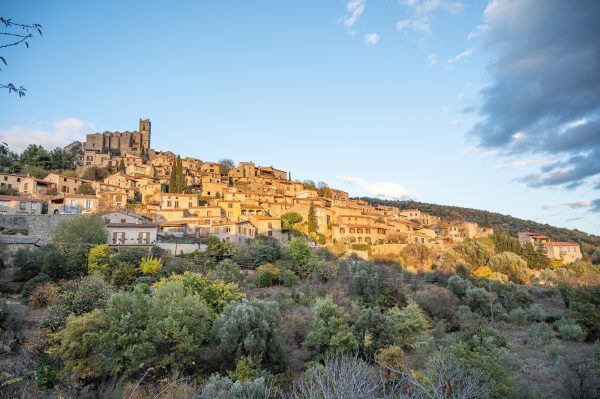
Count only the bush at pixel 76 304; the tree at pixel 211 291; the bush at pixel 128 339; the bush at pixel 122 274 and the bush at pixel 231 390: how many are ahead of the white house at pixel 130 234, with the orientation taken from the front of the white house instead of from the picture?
5

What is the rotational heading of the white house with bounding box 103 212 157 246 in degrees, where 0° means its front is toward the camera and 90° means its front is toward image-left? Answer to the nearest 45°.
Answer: approximately 0°

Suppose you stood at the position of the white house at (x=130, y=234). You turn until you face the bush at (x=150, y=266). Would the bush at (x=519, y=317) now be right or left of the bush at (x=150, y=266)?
left

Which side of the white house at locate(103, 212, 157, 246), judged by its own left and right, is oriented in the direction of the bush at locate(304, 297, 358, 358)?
front

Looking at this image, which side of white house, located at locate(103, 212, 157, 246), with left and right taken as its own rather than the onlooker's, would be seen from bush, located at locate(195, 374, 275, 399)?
front

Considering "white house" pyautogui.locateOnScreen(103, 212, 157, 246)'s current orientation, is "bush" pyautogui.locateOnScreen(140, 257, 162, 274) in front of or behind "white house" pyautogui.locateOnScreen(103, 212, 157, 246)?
in front

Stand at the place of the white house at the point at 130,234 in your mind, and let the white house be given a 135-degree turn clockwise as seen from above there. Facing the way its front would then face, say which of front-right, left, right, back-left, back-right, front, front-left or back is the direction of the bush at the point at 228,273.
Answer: back

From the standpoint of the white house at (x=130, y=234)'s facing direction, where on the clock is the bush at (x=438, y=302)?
The bush is roughly at 10 o'clock from the white house.

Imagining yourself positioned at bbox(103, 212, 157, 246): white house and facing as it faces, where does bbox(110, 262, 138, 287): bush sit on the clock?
The bush is roughly at 12 o'clock from the white house.

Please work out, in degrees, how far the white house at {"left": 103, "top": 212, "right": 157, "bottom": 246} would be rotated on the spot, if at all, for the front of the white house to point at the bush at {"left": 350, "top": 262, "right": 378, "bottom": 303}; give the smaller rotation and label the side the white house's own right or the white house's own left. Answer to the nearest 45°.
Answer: approximately 45° to the white house's own left

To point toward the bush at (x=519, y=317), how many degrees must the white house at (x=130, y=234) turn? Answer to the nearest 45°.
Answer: approximately 45° to its left

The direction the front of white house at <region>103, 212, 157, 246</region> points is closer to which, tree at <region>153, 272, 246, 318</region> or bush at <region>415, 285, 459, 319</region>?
the tree

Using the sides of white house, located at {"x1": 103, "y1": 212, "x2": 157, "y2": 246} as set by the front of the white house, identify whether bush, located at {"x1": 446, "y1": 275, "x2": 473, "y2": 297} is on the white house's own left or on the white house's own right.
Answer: on the white house's own left

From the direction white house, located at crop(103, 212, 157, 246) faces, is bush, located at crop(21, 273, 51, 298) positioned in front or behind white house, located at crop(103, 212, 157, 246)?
in front
